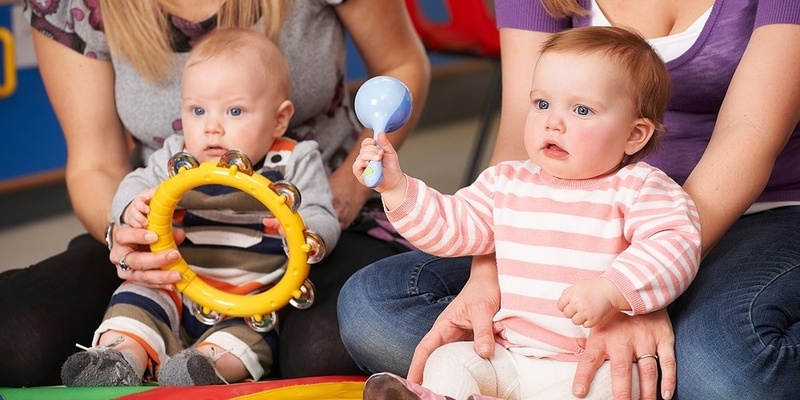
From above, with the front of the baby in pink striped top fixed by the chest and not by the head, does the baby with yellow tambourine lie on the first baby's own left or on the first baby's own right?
on the first baby's own right

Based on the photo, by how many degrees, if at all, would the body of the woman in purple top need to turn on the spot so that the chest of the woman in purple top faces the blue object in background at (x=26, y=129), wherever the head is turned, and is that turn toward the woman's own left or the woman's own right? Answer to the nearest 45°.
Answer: approximately 90° to the woman's own right

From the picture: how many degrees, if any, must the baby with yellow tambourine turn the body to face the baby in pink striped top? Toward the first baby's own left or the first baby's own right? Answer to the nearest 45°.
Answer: approximately 90° to the first baby's own left

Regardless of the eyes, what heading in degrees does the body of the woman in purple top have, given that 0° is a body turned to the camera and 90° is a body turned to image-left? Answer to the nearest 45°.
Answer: approximately 45°
